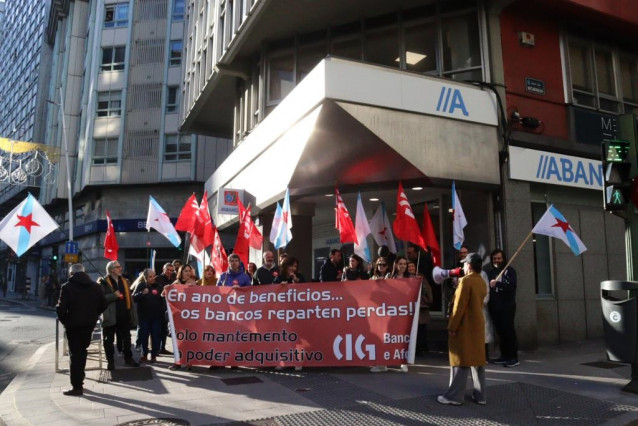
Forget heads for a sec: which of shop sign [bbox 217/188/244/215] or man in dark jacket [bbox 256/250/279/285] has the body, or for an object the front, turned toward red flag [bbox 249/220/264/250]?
the shop sign

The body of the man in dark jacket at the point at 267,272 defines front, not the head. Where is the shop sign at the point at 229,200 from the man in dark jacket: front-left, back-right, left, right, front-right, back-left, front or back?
back

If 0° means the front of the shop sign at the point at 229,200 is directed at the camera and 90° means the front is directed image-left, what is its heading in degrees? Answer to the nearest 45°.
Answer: approximately 0°

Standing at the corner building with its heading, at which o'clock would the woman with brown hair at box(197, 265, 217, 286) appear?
The woman with brown hair is roughly at 1 o'clock from the corner building.

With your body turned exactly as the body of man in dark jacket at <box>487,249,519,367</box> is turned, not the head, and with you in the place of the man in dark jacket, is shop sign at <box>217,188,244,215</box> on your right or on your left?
on your right

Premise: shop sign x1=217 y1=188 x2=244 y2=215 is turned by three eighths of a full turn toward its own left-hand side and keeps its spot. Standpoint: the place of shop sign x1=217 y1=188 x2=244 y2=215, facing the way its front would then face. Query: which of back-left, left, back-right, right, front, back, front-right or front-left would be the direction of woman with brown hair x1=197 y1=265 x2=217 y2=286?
back-right

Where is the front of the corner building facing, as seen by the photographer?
facing the viewer and to the left of the viewer

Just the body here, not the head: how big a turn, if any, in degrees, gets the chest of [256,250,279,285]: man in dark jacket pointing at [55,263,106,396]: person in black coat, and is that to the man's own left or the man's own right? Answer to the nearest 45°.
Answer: approximately 45° to the man's own right

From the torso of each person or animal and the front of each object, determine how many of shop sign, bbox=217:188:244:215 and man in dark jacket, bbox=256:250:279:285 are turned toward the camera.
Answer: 2

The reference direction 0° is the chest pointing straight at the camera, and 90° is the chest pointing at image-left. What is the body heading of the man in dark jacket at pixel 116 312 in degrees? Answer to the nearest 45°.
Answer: approximately 315°

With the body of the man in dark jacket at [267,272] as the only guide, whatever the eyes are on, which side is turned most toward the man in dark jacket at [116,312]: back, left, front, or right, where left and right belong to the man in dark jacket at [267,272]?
right

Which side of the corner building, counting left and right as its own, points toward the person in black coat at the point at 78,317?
front

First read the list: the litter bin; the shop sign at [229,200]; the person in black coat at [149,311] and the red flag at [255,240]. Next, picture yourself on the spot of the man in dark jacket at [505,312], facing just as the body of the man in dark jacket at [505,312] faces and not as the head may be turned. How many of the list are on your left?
1

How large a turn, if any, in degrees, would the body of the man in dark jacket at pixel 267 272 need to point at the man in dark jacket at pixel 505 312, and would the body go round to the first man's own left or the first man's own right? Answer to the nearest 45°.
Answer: approximately 90° to the first man's own left
